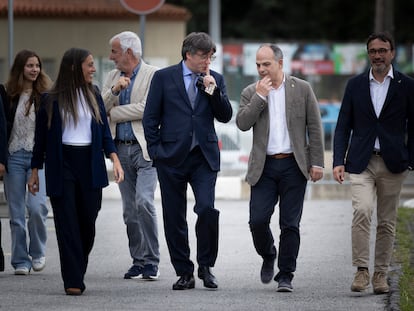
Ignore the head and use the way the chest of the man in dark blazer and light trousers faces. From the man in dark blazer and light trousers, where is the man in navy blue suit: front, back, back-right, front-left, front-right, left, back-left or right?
right

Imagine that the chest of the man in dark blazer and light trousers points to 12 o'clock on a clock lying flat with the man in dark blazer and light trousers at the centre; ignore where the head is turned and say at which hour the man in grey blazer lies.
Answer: The man in grey blazer is roughly at 3 o'clock from the man in dark blazer and light trousers.

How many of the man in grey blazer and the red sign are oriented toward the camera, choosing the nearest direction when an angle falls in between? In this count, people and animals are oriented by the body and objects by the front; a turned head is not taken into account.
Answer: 2

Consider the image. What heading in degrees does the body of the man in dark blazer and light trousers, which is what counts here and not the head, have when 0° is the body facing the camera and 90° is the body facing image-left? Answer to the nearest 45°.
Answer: approximately 0°

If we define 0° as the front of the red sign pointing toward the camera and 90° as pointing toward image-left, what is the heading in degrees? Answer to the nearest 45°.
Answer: approximately 0°

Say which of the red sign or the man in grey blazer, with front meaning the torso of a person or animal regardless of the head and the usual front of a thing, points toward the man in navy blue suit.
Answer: the red sign

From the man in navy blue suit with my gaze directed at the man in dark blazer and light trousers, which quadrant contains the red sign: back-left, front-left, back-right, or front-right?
back-left

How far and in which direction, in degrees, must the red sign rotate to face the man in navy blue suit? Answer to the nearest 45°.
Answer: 0° — it already faces them
